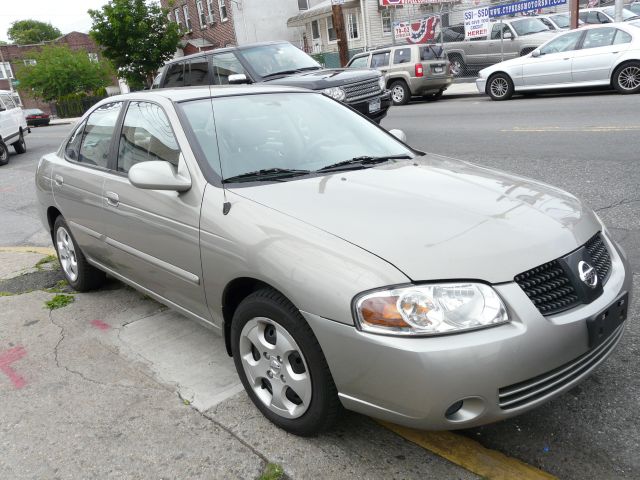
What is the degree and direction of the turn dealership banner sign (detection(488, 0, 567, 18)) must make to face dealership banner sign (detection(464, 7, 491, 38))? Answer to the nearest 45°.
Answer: approximately 45° to its right

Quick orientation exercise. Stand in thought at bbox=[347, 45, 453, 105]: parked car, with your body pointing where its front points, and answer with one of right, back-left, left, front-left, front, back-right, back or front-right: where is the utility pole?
front

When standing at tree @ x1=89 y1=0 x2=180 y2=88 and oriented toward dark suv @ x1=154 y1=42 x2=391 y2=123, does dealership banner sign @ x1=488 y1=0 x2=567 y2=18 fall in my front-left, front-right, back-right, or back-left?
front-left

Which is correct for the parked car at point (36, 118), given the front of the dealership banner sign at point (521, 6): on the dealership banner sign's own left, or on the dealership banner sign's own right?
on the dealership banner sign's own right

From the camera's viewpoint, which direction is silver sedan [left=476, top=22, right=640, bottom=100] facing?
to the viewer's left

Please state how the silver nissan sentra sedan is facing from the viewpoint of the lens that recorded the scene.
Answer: facing the viewer and to the right of the viewer

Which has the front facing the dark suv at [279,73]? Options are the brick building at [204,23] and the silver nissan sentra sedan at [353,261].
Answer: the brick building

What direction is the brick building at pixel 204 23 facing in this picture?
toward the camera

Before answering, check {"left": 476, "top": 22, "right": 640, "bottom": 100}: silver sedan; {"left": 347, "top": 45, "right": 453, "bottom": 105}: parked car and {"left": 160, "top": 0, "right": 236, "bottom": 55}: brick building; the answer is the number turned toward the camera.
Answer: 1

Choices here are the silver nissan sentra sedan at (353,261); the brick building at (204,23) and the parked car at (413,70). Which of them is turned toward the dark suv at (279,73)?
the brick building

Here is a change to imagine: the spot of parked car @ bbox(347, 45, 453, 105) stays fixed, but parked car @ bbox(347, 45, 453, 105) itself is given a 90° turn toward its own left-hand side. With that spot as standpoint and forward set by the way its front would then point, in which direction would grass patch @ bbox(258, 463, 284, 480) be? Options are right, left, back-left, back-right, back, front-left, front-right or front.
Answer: front-left

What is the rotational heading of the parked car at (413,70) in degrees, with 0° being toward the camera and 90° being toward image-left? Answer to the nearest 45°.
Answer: approximately 135°

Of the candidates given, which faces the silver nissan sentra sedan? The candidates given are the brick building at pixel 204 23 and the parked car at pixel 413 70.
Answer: the brick building
